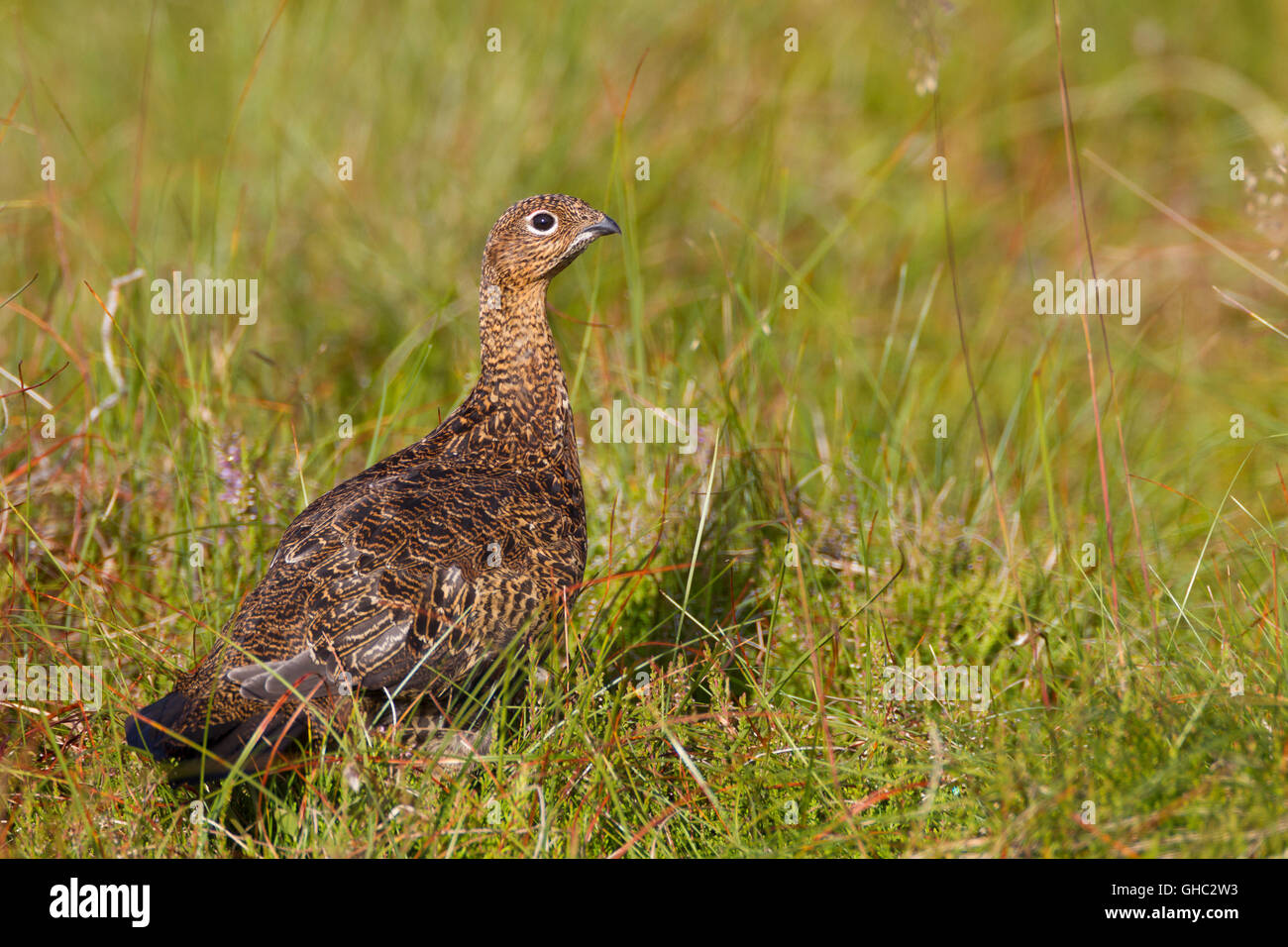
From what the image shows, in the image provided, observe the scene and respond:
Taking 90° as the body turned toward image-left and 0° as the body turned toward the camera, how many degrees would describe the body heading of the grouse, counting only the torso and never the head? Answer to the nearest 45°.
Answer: approximately 270°
